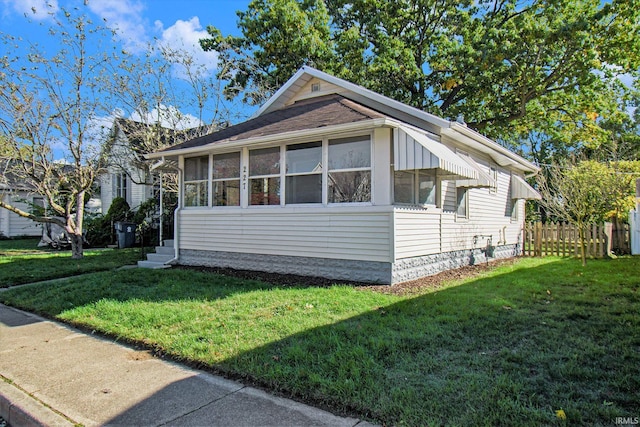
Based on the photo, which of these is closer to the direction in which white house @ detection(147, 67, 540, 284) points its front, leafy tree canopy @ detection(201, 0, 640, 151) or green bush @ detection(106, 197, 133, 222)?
the green bush

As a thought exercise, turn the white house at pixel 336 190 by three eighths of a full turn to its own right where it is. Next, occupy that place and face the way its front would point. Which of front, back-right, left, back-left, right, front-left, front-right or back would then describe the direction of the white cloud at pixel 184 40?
front-left

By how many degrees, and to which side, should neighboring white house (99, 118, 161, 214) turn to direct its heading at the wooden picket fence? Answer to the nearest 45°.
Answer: approximately 90° to its left

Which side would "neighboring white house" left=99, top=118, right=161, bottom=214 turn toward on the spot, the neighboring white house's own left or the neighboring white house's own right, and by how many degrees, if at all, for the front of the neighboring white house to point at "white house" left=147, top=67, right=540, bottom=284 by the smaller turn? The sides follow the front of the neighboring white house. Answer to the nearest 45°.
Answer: approximately 90° to the neighboring white house's own left

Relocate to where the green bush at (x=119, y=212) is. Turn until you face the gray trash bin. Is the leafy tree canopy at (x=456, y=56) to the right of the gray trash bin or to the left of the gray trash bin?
left

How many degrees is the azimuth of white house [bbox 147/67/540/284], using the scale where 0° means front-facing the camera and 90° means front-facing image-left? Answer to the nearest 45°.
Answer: approximately 45°

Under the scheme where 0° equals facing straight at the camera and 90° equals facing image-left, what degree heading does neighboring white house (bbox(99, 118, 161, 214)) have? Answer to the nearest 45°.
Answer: approximately 45°

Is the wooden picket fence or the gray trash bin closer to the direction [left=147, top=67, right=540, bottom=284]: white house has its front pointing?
the gray trash bin
